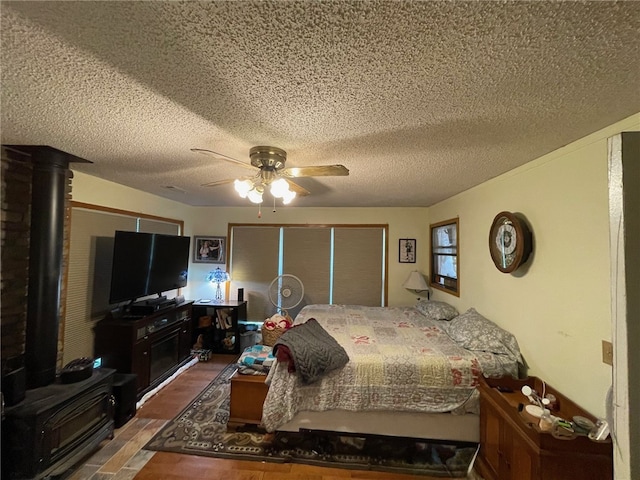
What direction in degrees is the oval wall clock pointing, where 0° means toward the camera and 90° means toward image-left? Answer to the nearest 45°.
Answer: approximately 45°

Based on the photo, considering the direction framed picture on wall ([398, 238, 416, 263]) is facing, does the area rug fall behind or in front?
in front

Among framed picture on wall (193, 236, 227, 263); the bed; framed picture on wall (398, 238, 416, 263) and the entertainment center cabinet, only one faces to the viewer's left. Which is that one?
the bed

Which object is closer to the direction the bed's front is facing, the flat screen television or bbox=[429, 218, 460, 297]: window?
the flat screen television

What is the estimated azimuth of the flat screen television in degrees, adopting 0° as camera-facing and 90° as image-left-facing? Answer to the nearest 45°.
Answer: approximately 315°

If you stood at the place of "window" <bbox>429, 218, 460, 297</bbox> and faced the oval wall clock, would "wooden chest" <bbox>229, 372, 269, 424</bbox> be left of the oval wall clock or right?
right

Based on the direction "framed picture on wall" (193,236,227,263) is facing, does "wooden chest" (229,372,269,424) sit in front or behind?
in front

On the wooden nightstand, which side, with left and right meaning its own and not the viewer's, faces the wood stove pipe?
front

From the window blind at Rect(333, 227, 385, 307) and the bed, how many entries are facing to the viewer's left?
1

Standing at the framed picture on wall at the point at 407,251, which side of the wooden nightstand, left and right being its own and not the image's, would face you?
right

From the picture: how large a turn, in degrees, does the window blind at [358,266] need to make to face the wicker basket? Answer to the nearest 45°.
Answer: approximately 45° to its right
